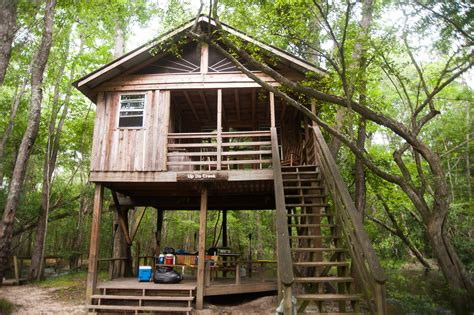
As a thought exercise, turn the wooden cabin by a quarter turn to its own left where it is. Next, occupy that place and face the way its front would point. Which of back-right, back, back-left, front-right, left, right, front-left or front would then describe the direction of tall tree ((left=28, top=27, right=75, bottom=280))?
back-left

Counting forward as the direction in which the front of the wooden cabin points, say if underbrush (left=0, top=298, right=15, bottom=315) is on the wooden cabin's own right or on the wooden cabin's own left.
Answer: on the wooden cabin's own right

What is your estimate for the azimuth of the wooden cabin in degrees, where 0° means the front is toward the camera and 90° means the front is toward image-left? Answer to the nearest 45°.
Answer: approximately 0°
